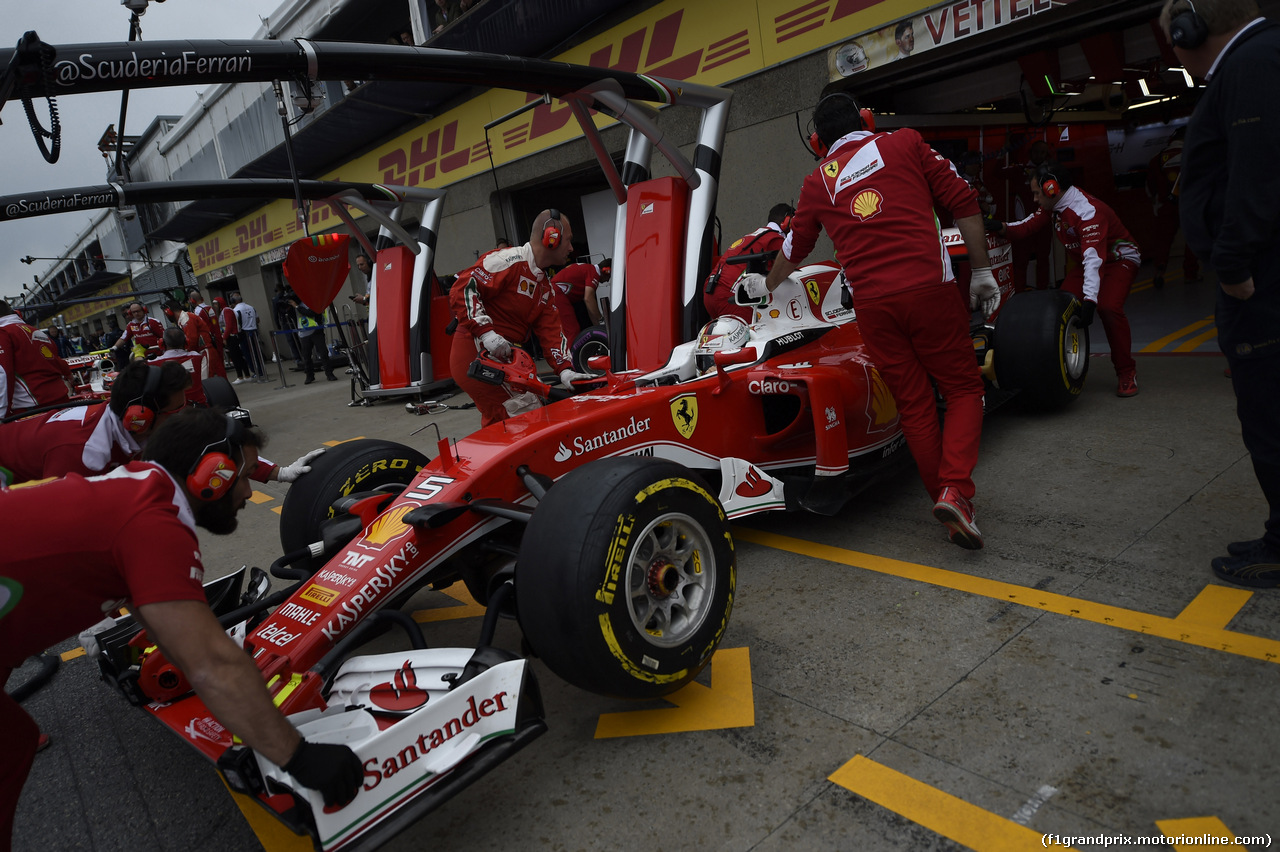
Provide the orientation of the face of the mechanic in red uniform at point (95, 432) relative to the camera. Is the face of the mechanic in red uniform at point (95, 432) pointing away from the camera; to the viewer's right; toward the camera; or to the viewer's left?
to the viewer's right

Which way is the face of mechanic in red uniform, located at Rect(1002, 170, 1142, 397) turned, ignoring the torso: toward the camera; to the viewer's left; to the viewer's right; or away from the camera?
to the viewer's left

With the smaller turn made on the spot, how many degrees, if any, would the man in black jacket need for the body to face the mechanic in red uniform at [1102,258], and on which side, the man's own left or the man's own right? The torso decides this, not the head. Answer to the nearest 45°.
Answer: approximately 90° to the man's own right

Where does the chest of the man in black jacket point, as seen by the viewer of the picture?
to the viewer's left

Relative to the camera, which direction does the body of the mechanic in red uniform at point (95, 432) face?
to the viewer's right

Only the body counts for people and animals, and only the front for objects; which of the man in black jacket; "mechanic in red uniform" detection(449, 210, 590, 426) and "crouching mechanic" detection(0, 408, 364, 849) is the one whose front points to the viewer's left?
the man in black jacket

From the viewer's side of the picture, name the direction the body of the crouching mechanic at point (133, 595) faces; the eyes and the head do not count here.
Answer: to the viewer's right

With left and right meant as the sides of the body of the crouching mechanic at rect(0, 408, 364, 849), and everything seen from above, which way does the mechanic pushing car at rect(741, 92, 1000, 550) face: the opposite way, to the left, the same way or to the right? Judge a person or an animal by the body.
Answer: to the left
